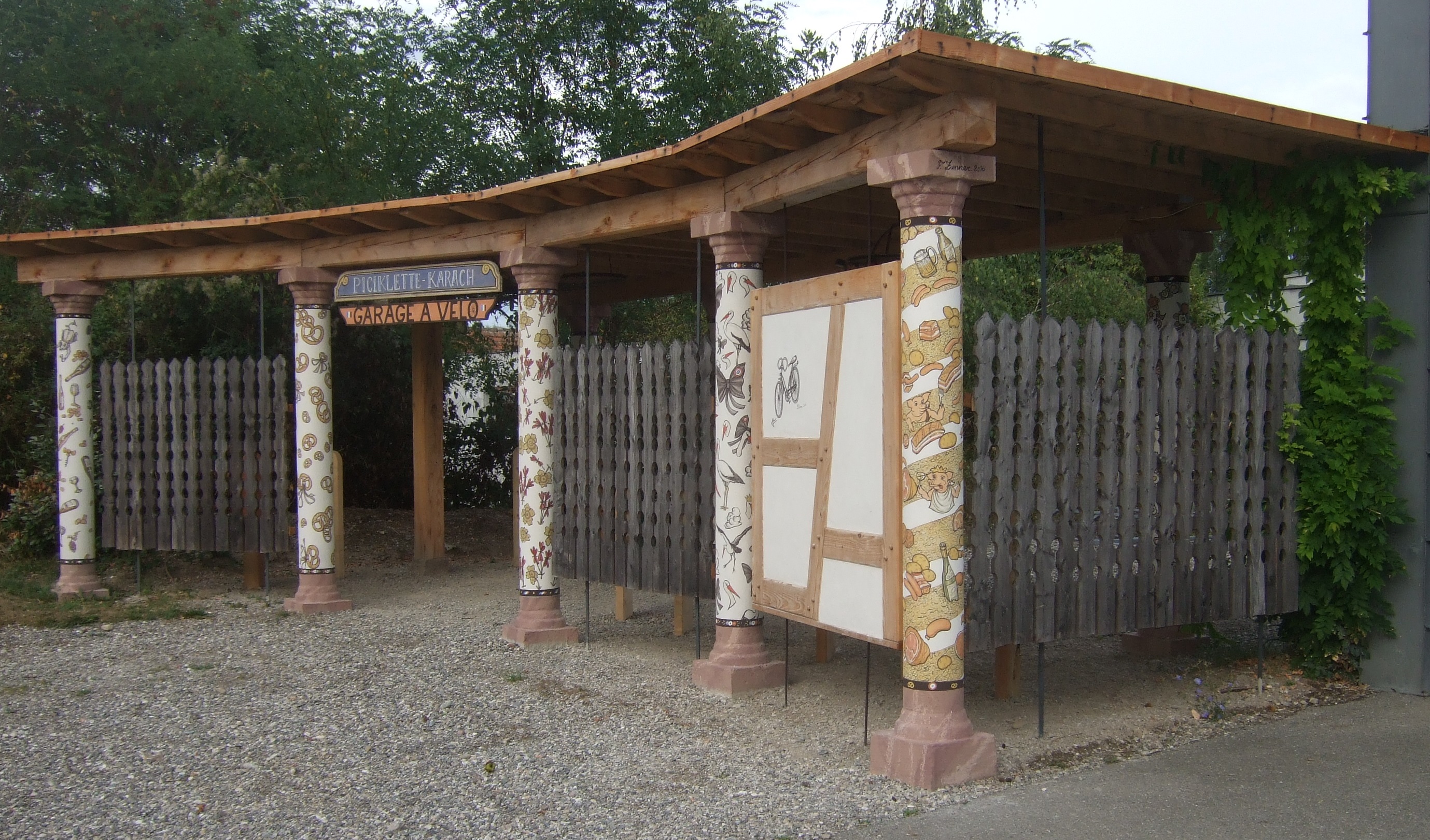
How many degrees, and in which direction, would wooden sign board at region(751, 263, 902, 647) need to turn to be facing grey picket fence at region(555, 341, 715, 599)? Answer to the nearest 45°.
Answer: approximately 90° to its right

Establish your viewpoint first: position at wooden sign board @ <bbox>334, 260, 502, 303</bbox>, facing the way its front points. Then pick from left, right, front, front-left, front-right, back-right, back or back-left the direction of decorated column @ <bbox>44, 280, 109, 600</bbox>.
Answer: right

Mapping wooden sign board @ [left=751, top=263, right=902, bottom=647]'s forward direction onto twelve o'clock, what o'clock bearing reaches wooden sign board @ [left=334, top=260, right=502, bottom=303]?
wooden sign board @ [left=334, top=260, right=502, bottom=303] is roughly at 3 o'clock from wooden sign board @ [left=751, top=263, right=902, bottom=647].

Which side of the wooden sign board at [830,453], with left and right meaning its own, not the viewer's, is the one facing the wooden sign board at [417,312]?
right

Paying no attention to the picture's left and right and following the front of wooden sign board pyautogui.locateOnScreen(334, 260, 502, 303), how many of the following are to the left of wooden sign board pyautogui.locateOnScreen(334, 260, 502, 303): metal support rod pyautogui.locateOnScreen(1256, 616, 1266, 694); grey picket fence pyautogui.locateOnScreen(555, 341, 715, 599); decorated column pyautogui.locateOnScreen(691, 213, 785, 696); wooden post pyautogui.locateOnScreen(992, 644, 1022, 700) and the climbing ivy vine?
5

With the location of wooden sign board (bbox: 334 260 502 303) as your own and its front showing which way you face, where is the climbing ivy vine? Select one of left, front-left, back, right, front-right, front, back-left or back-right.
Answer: left

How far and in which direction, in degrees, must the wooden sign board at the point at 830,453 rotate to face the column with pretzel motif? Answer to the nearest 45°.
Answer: approximately 90° to its right

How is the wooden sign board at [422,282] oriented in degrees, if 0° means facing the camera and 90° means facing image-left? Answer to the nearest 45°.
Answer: approximately 45°

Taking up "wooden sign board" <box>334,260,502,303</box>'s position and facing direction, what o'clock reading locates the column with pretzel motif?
The column with pretzel motif is roughly at 3 o'clock from the wooden sign board.

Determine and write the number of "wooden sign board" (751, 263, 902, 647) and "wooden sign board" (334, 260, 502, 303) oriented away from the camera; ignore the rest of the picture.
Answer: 0

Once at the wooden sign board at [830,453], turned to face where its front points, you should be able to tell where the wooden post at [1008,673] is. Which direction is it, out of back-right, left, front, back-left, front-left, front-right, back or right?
back

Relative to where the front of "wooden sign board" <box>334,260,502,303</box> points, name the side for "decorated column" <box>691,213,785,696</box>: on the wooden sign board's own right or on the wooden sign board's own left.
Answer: on the wooden sign board's own left

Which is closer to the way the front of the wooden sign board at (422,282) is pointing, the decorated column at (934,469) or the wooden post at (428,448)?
the decorated column

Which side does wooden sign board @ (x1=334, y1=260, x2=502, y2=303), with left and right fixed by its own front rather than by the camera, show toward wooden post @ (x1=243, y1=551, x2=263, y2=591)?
right
